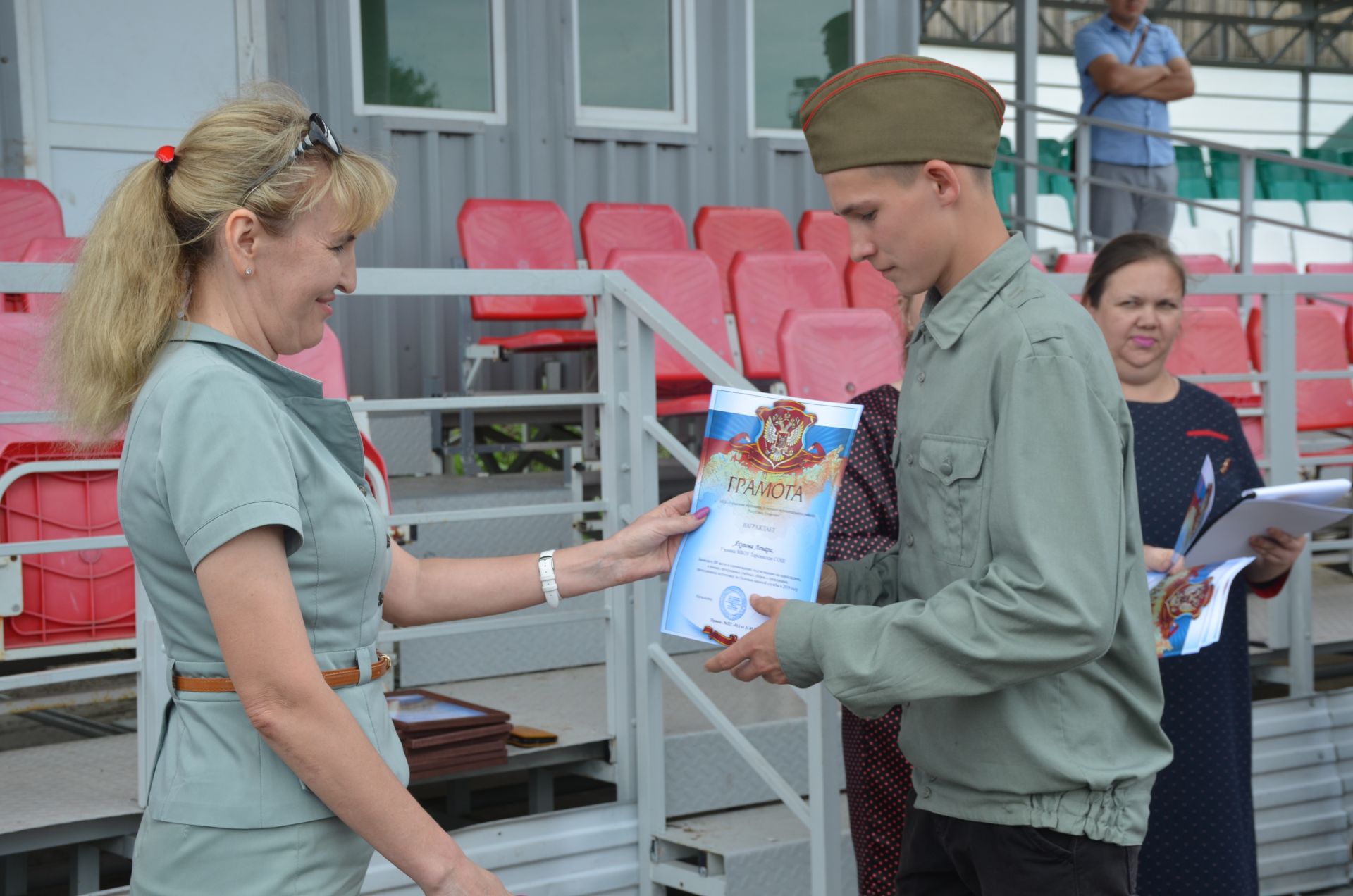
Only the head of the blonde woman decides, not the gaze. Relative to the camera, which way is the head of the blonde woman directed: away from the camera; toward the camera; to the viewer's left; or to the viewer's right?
to the viewer's right

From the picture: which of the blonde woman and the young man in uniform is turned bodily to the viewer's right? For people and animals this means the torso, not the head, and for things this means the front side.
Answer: the blonde woman

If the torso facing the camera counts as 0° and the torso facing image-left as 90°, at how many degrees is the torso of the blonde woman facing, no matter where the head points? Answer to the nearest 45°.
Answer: approximately 270°

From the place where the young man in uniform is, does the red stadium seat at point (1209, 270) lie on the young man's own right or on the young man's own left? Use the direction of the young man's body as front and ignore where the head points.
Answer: on the young man's own right

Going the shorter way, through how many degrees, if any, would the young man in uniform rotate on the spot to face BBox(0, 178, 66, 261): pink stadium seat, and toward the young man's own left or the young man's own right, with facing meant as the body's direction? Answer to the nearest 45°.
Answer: approximately 45° to the young man's own right

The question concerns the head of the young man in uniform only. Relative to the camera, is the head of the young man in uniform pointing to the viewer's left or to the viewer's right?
to the viewer's left

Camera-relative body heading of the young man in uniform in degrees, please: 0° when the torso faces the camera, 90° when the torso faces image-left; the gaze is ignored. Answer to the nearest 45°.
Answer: approximately 90°

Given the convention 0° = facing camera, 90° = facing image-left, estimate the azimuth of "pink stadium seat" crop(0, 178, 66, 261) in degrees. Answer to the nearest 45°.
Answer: approximately 315°
